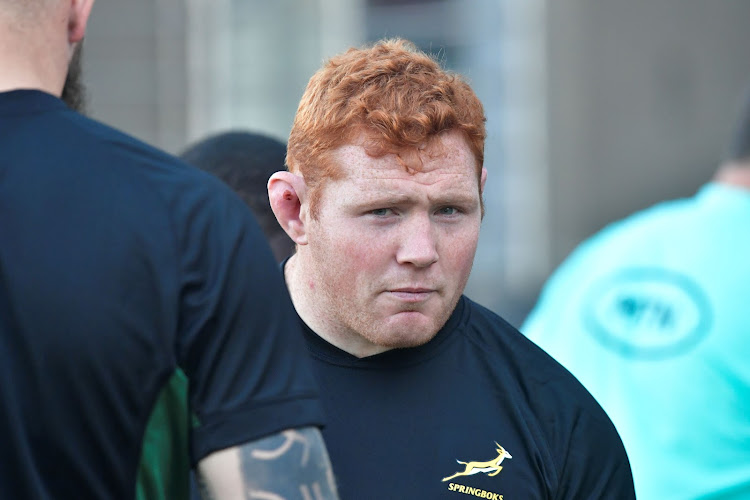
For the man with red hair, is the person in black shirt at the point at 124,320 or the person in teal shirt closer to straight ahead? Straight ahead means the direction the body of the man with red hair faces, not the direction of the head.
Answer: the person in black shirt

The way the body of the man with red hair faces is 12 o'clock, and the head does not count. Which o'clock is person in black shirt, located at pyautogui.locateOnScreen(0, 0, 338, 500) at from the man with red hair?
The person in black shirt is roughly at 1 o'clock from the man with red hair.

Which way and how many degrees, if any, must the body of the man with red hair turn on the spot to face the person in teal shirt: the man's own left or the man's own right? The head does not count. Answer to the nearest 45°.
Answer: approximately 135° to the man's own left

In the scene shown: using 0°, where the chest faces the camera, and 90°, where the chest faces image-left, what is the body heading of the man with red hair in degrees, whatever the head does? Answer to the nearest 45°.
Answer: approximately 0°
